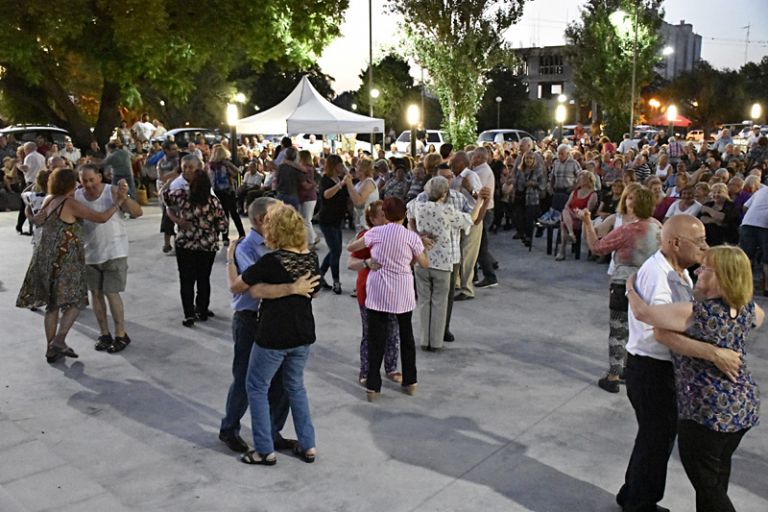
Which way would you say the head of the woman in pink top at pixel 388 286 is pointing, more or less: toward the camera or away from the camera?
away from the camera

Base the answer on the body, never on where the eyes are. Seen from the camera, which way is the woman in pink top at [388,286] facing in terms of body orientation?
away from the camera

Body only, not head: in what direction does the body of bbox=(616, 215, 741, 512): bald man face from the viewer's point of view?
to the viewer's right

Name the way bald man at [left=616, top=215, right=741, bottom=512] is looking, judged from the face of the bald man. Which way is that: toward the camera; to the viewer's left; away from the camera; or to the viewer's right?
to the viewer's right

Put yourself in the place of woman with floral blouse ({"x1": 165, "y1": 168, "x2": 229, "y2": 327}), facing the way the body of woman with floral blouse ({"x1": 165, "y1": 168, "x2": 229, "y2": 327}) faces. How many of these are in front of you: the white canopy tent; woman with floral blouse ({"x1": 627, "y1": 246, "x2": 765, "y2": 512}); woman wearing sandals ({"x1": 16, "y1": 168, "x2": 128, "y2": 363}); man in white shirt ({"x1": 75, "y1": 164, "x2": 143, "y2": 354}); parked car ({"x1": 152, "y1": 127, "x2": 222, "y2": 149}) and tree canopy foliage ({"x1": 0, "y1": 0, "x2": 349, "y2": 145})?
3

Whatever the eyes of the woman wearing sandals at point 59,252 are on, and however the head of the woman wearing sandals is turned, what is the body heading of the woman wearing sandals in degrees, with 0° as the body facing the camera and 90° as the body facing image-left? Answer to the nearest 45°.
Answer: approximately 225°

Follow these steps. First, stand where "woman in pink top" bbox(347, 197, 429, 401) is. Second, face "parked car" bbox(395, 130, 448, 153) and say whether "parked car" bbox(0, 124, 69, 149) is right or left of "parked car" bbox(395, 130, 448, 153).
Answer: left

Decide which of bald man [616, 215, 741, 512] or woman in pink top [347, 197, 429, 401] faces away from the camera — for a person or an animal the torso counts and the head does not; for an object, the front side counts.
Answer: the woman in pink top

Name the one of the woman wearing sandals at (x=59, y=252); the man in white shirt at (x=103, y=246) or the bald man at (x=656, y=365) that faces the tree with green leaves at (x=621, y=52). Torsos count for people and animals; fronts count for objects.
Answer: the woman wearing sandals

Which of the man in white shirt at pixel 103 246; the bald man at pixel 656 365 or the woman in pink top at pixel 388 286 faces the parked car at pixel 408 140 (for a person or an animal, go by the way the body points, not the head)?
the woman in pink top

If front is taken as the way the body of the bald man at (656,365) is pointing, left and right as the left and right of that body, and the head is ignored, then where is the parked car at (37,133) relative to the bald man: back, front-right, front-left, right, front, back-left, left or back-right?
back-left

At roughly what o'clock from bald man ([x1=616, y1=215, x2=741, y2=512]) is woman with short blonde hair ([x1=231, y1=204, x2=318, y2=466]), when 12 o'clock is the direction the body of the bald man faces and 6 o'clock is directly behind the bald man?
The woman with short blonde hair is roughly at 6 o'clock from the bald man.
